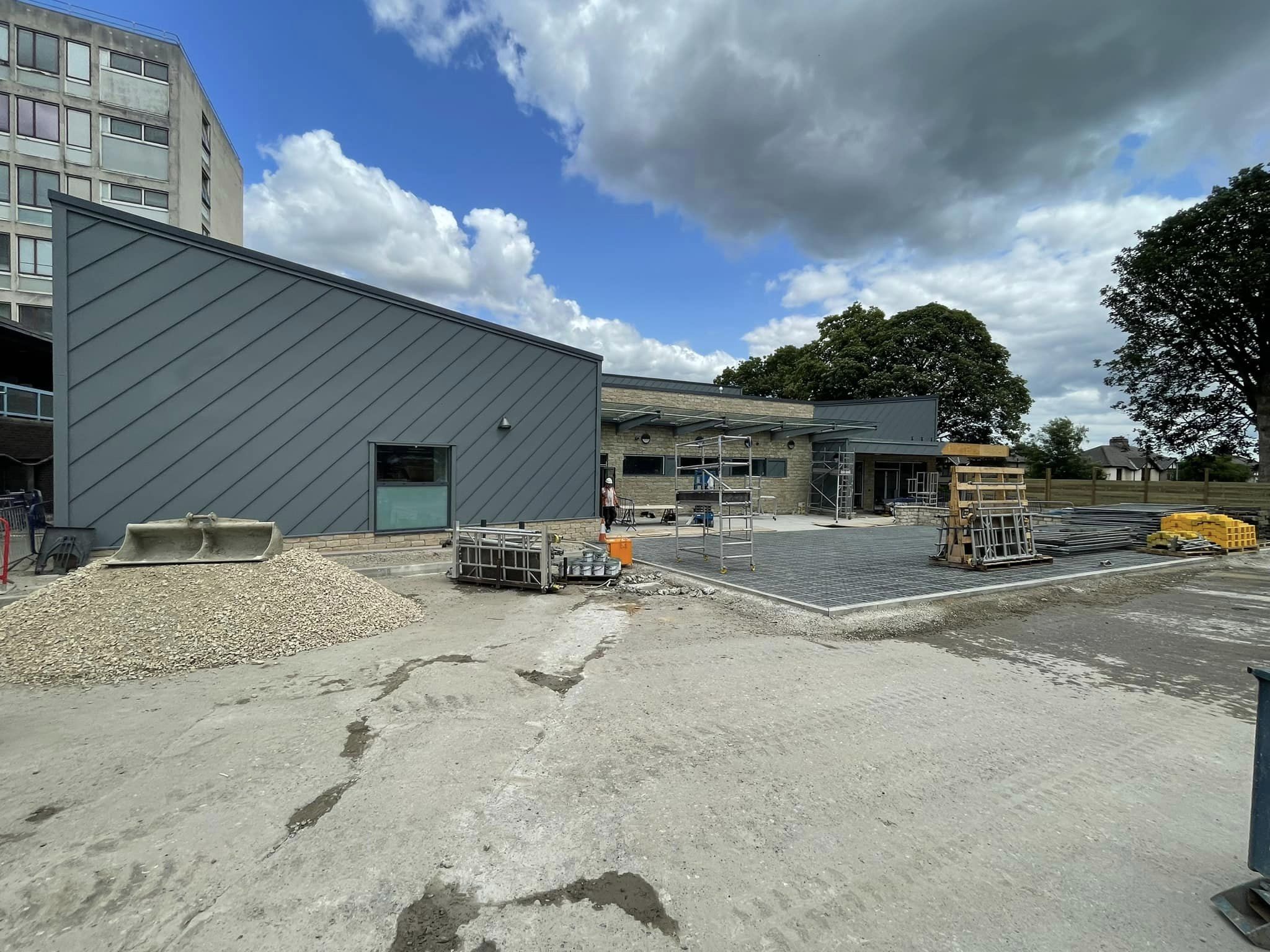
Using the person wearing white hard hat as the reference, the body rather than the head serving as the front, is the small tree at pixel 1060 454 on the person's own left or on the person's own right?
on the person's own left

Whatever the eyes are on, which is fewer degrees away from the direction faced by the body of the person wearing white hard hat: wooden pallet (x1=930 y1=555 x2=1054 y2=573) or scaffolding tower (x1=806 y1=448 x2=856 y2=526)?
the wooden pallet

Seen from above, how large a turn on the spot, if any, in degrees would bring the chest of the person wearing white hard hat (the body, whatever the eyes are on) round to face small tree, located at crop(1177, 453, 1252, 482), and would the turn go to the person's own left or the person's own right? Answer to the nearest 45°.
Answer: approximately 135° to the person's own left

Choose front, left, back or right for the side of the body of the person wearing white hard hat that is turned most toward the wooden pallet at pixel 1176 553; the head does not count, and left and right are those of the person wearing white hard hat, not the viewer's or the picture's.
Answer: left

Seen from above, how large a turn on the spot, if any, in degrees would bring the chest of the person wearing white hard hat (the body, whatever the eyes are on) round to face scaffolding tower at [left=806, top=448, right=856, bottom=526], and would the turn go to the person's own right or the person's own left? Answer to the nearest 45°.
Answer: approximately 135° to the person's own left

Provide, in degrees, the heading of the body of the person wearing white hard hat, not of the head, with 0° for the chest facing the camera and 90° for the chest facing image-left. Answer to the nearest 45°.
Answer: approximately 0°
